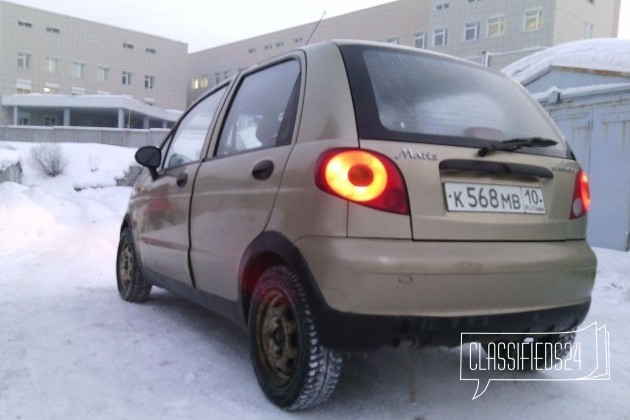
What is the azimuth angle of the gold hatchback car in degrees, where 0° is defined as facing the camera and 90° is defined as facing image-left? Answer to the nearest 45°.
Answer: approximately 135°

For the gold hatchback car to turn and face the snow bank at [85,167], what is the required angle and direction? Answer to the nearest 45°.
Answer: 0° — it already faces it

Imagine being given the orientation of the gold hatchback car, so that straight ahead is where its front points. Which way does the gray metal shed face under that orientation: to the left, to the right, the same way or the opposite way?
to the left

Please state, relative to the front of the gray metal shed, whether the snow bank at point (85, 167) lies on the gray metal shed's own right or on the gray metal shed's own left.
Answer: on the gray metal shed's own right

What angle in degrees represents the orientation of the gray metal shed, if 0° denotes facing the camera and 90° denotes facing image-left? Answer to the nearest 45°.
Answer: approximately 45°

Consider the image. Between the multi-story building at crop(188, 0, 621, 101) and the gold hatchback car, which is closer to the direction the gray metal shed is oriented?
the gold hatchback car

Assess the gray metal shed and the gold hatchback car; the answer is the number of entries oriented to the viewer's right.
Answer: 0

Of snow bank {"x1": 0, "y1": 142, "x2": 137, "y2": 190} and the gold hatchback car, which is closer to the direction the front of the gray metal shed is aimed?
the gold hatchback car

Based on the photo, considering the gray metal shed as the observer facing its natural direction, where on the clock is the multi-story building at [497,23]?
The multi-story building is roughly at 4 o'clock from the gray metal shed.

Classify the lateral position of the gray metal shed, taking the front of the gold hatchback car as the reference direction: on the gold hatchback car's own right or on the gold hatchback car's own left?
on the gold hatchback car's own right
